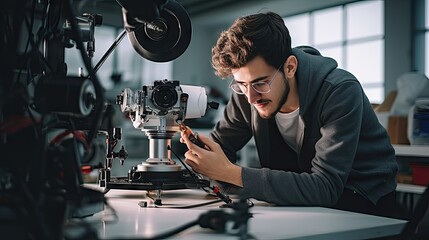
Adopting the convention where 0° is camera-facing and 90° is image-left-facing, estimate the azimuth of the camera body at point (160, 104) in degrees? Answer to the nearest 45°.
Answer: approximately 0°

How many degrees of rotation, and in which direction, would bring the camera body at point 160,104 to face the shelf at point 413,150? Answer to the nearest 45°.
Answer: approximately 135° to its left

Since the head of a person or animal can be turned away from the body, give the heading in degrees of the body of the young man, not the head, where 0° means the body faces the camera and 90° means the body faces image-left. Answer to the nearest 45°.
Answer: approximately 45°

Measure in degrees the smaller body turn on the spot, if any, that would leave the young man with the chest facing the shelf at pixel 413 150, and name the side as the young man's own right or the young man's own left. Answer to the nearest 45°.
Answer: approximately 180°

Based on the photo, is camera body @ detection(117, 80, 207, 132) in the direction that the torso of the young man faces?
yes

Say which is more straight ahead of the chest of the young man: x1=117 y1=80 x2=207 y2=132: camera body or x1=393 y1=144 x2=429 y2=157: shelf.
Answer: the camera body
